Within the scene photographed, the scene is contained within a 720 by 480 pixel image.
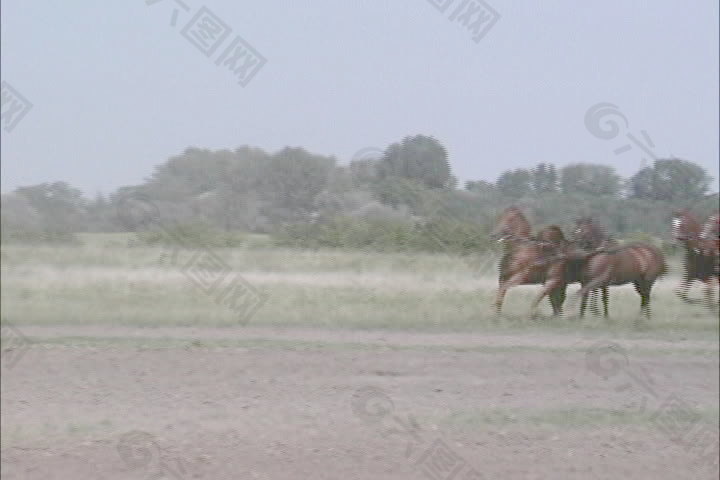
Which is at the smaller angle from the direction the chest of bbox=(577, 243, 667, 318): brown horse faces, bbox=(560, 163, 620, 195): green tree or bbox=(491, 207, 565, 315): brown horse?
the brown horse

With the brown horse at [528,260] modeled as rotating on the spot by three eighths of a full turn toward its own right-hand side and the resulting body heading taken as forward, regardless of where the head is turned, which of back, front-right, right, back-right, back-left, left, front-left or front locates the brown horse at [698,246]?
front-right

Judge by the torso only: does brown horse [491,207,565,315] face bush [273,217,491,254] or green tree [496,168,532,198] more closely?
the bush

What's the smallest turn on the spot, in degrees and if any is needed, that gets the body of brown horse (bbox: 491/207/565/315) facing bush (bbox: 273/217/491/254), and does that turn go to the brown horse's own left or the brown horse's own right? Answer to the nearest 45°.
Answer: approximately 45° to the brown horse's own right

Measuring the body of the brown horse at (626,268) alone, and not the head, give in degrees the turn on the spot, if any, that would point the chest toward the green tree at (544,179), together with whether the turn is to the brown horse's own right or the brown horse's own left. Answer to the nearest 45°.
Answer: approximately 45° to the brown horse's own right

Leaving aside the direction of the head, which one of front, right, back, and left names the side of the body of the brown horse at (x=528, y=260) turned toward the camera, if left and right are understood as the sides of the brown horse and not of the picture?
left

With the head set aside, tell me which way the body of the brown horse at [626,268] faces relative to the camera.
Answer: to the viewer's left

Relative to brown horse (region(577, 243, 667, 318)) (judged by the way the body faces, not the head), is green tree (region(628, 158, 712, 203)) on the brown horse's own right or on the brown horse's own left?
on the brown horse's own right

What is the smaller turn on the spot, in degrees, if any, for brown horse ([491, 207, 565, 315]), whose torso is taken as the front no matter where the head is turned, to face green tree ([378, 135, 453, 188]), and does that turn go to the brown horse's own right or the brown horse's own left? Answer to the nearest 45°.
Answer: approximately 45° to the brown horse's own right

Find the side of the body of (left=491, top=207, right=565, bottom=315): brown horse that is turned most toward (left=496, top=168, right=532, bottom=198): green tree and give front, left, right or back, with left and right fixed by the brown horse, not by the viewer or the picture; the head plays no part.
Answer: right

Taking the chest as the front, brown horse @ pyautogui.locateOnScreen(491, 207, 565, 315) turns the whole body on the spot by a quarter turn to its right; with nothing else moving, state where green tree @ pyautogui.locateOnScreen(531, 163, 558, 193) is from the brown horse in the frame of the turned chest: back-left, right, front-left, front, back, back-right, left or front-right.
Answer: front
